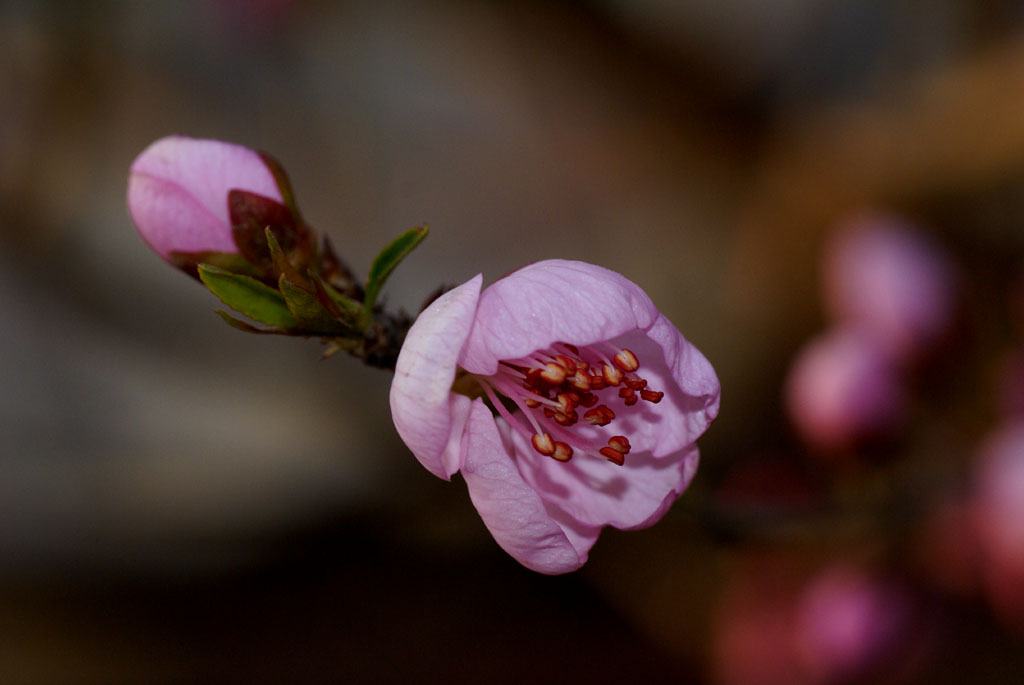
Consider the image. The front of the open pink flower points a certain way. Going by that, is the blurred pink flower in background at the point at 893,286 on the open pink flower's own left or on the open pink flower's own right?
on the open pink flower's own left

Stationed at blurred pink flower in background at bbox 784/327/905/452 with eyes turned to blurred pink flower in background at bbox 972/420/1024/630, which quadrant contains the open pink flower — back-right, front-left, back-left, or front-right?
back-right

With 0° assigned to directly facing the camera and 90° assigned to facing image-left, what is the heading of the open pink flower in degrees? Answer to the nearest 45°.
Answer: approximately 315°

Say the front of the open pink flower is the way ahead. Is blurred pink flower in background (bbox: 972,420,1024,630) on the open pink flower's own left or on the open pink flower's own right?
on the open pink flower's own left

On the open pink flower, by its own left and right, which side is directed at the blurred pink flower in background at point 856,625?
left
